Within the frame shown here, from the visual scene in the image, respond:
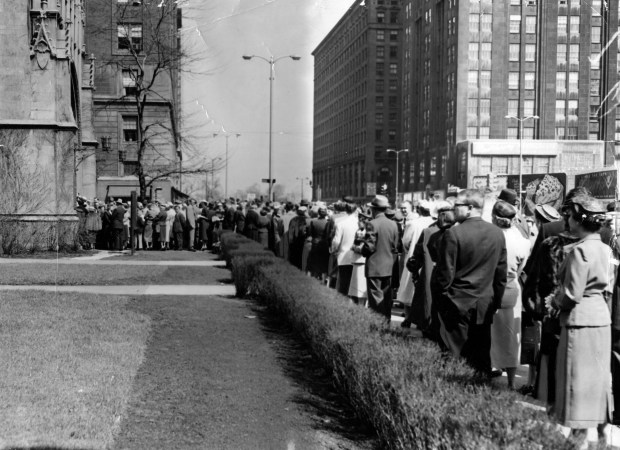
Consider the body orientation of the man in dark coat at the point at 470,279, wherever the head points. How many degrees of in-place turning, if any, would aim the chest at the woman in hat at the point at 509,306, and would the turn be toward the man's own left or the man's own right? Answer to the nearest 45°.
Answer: approximately 45° to the man's own right

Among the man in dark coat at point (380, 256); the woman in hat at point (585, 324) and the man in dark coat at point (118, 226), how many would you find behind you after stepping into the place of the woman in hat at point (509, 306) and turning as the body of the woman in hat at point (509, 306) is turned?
1

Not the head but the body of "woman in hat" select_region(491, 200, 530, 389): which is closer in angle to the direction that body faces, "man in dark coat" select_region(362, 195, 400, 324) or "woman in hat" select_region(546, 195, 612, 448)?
the man in dark coat

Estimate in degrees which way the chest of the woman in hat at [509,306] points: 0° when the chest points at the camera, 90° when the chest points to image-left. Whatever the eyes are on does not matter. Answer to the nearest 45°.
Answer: approximately 180°

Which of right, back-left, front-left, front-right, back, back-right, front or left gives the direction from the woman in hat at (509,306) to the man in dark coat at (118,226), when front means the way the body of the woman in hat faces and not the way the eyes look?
front-left

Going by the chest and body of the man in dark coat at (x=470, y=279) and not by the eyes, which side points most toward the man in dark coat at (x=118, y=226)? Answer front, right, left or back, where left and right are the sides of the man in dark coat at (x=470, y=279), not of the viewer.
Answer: front

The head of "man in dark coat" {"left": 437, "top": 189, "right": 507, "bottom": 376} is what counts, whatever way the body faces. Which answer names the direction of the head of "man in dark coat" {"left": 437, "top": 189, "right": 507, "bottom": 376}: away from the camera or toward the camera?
away from the camera

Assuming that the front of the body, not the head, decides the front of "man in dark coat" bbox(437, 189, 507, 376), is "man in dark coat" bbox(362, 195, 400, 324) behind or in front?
in front

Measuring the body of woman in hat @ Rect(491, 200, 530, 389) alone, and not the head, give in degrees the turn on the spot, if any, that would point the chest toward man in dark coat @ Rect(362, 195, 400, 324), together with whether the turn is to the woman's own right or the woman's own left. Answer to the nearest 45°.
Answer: approximately 45° to the woman's own left

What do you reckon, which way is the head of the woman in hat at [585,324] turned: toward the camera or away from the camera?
away from the camera

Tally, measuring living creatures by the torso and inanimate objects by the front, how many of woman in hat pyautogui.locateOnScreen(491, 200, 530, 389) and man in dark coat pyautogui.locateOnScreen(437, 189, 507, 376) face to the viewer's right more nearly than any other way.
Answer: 0

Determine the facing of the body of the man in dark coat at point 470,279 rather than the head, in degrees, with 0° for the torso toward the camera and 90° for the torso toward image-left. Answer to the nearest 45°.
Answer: approximately 135°
